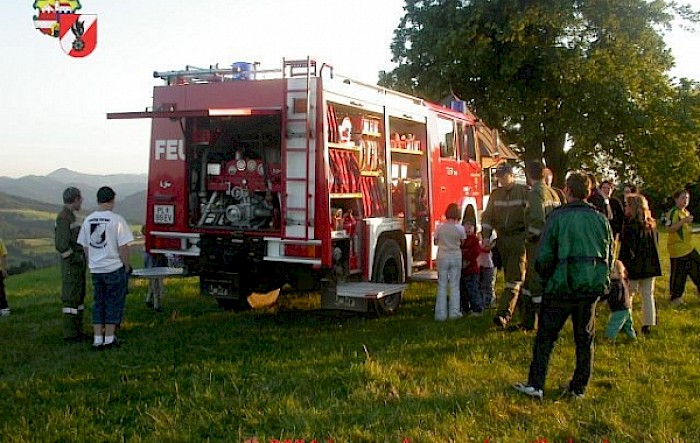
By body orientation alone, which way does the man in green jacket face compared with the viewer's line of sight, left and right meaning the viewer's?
facing away from the viewer and to the left of the viewer

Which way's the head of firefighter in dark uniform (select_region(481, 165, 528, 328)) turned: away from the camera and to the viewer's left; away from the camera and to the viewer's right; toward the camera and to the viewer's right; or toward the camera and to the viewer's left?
toward the camera and to the viewer's left

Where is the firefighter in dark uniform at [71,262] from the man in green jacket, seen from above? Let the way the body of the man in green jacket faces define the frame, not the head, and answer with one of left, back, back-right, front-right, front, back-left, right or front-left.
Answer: front-left

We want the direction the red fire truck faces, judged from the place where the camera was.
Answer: facing away from the viewer and to the right of the viewer

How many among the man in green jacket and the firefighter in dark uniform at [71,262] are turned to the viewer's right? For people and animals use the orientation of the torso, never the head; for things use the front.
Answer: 1

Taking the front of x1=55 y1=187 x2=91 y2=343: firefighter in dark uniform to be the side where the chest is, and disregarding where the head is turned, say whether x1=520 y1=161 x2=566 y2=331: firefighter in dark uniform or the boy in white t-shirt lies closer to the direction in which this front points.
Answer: the firefighter in dark uniform

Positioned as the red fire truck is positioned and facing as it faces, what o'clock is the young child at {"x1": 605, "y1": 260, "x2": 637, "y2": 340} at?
The young child is roughly at 2 o'clock from the red fire truck.

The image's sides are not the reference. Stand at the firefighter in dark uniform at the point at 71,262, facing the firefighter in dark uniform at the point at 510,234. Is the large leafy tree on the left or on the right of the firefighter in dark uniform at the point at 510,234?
left

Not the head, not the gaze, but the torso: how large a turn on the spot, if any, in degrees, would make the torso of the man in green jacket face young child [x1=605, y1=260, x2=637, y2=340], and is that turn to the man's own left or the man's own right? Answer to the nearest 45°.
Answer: approximately 45° to the man's own right

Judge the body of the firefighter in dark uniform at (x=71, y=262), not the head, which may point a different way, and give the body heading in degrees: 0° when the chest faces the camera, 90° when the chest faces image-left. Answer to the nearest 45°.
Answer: approximately 270°

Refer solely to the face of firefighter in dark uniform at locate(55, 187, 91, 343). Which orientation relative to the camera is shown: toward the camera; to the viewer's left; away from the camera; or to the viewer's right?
to the viewer's right

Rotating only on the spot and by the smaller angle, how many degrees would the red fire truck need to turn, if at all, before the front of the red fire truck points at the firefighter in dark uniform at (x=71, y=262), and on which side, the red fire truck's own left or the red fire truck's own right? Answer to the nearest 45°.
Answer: approximately 135° to the red fire truck's own left

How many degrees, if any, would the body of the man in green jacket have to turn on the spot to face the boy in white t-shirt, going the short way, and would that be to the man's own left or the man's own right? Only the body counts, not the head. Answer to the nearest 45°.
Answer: approximately 45° to the man's own left
